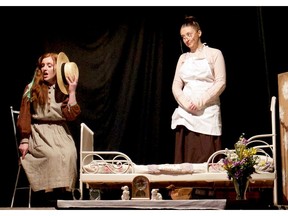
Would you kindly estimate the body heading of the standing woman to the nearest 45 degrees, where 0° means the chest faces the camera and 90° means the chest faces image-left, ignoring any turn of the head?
approximately 45°
